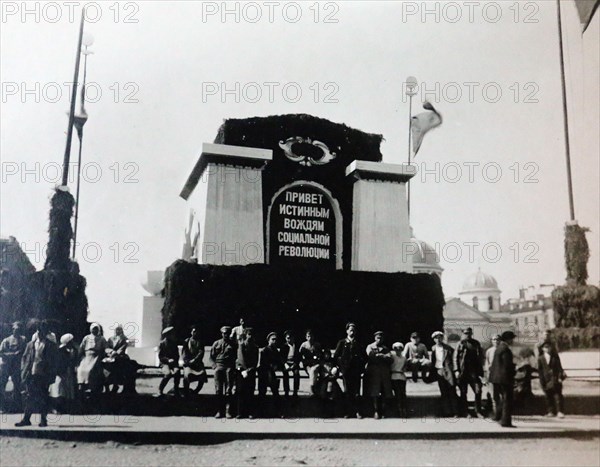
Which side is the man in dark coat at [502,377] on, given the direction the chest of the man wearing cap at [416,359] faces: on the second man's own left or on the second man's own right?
on the second man's own left

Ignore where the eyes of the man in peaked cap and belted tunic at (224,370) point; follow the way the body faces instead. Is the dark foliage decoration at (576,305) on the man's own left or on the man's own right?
on the man's own left

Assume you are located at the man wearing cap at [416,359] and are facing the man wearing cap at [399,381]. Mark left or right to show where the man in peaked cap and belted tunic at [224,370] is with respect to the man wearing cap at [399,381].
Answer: right

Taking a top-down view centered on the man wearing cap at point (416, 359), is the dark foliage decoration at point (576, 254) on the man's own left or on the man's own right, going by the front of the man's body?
on the man's own left

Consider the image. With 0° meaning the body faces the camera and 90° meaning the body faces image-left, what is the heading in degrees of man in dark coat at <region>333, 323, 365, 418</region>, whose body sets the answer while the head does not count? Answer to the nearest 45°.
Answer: approximately 0°

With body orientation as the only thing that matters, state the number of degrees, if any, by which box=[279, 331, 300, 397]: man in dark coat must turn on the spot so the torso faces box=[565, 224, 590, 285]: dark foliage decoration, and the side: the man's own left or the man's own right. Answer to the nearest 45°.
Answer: approximately 90° to the man's own left

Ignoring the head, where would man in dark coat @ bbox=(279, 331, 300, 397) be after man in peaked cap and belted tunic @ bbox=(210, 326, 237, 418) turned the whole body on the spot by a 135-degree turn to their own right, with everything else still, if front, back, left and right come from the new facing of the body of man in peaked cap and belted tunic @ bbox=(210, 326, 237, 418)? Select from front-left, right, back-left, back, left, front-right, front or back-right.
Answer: right

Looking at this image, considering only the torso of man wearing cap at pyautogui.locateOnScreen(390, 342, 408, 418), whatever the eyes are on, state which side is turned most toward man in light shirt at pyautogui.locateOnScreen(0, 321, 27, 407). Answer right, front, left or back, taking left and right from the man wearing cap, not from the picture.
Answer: right

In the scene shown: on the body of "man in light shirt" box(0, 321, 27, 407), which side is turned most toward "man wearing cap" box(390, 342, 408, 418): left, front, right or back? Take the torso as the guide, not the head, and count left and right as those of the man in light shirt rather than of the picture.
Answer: left

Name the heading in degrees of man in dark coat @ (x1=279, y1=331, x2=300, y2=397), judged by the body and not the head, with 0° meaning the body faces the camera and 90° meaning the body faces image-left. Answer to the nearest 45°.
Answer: approximately 0°
